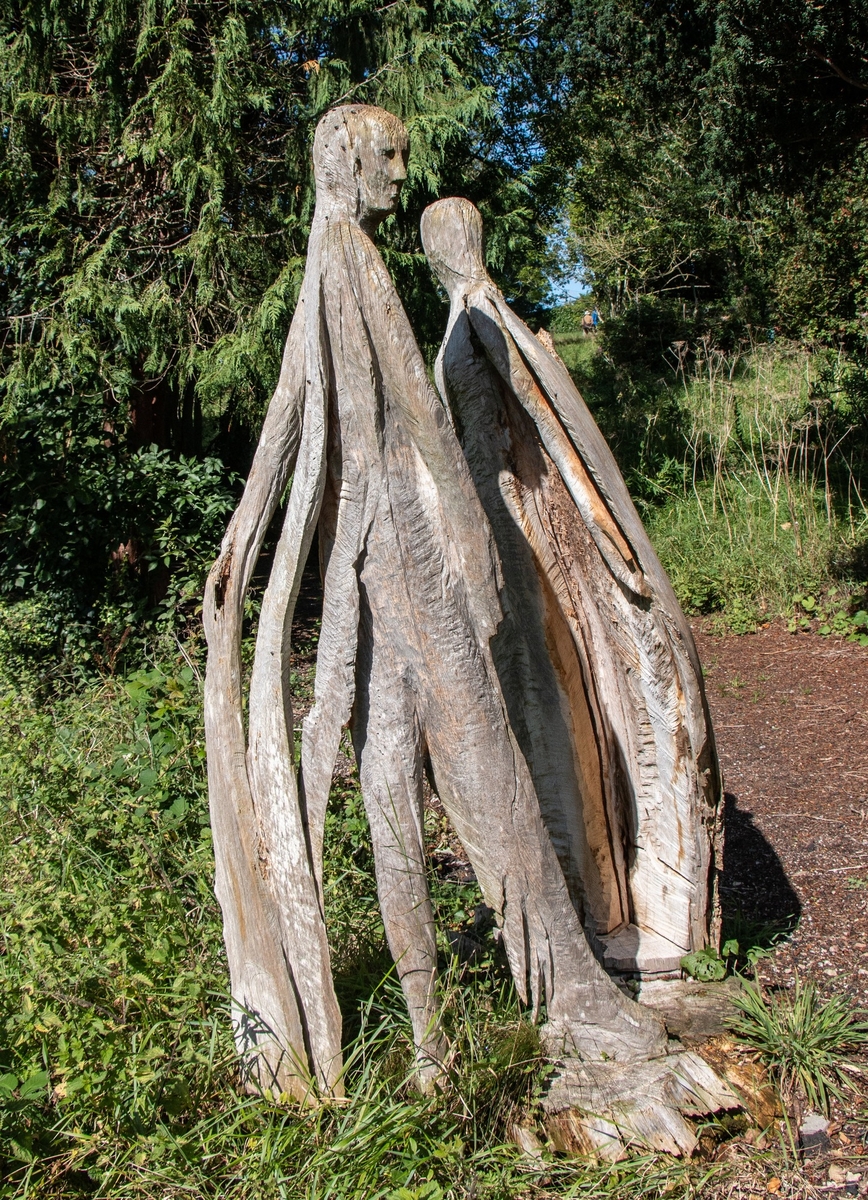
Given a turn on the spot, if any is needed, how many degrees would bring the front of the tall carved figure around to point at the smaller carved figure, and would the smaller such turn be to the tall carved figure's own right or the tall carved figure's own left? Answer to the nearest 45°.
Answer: approximately 90° to the tall carved figure's own left
